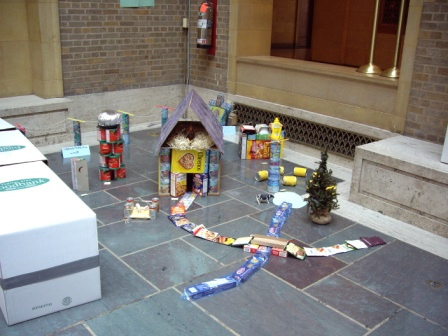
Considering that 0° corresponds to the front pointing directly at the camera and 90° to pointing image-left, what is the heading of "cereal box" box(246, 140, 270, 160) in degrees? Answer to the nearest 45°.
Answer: approximately 0°

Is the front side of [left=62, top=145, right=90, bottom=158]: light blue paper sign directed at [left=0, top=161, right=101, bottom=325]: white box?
yes

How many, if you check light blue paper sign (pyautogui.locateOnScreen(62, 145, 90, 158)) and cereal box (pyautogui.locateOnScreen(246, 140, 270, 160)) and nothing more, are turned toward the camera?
2

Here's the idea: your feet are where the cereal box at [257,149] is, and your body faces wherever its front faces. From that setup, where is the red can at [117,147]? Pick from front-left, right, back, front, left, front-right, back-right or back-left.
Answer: front-right

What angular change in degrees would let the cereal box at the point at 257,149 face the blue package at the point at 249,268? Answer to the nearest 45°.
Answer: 0° — it already faces it

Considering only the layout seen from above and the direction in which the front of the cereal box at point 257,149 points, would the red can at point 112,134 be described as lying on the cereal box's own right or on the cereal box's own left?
on the cereal box's own right

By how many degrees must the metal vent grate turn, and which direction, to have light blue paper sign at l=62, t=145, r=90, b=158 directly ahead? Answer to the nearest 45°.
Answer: approximately 45° to its right

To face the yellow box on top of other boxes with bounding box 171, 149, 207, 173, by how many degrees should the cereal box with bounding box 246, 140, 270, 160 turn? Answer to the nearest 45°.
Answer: approximately 45° to its right

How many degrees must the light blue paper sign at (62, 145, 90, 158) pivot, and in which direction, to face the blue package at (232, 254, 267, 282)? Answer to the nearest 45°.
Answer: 0° — it already faces it

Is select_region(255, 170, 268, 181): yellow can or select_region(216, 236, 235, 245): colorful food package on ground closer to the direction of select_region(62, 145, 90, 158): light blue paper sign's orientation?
the colorful food package on ground

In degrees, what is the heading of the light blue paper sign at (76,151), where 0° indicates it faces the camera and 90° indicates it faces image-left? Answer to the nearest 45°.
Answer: approximately 0°

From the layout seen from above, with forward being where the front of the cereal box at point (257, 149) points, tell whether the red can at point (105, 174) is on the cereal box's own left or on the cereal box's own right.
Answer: on the cereal box's own right
